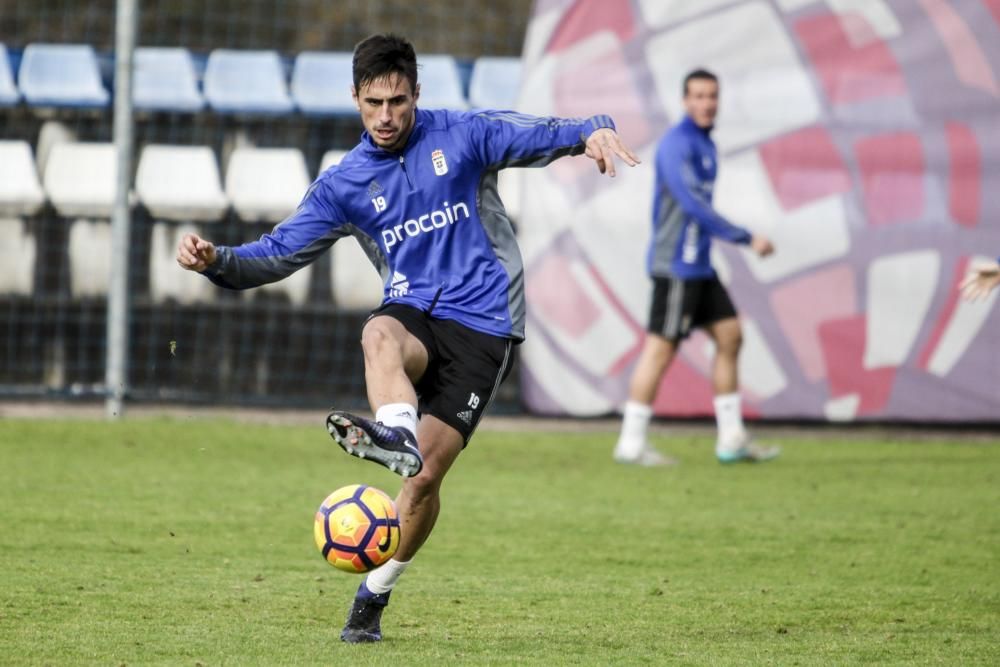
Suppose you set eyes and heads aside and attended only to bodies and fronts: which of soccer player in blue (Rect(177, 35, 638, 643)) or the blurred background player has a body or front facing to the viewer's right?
the blurred background player

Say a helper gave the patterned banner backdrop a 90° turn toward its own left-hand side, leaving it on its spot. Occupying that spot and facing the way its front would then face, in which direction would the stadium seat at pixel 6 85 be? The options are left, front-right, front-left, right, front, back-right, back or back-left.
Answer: back

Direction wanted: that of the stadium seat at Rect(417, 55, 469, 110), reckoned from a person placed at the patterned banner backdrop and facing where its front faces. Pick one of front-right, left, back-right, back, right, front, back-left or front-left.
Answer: right

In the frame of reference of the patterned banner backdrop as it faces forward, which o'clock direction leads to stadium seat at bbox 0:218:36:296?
The stadium seat is roughly at 3 o'clock from the patterned banner backdrop.

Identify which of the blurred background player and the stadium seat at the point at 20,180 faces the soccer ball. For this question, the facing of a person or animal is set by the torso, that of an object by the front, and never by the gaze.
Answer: the stadium seat

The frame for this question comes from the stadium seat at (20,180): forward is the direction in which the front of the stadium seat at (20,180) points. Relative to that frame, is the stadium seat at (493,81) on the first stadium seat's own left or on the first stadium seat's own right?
on the first stadium seat's own left

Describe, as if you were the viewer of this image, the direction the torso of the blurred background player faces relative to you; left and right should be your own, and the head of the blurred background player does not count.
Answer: facing to the right of the viewer

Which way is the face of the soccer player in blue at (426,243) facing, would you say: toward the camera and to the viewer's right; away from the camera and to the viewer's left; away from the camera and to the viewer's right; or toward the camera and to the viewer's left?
toward the camera and to the viewer's left
